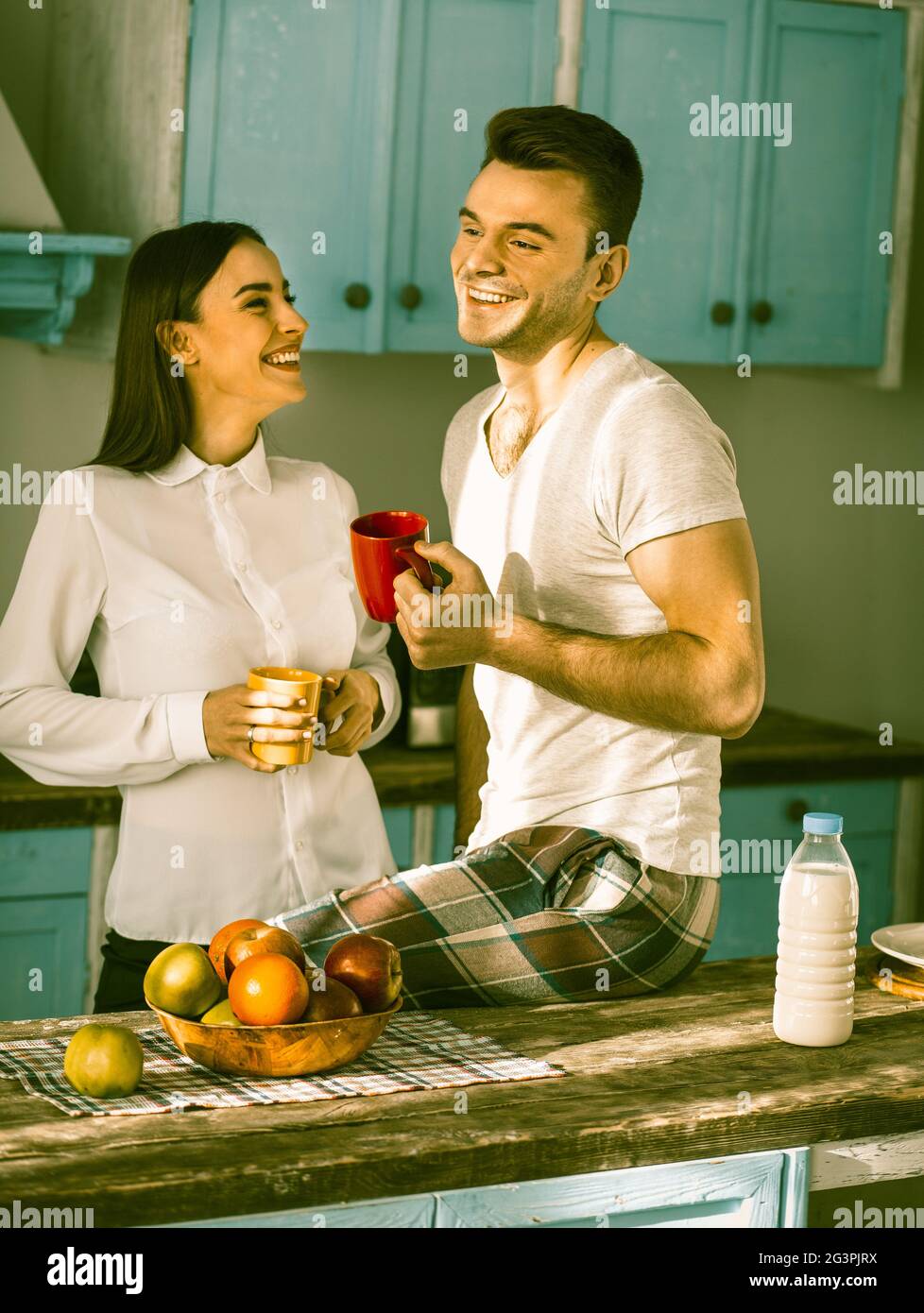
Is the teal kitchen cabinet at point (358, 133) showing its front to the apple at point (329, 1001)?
yes

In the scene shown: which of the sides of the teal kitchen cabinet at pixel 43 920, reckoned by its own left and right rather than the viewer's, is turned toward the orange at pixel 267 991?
front

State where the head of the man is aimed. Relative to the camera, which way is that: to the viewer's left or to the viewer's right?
to the viewer's left

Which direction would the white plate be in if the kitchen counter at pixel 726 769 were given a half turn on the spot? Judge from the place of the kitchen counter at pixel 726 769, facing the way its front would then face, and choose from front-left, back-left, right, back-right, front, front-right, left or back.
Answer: back

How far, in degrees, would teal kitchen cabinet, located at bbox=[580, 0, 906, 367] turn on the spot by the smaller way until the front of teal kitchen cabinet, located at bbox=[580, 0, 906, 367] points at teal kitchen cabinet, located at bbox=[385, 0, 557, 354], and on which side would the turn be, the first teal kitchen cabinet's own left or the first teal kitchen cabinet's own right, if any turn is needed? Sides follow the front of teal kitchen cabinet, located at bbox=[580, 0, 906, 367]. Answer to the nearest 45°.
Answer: approximately 45° to the first teal kitchen cabinet's own right

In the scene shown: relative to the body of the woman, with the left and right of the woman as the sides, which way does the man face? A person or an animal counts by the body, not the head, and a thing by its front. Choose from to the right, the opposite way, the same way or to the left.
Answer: to the right

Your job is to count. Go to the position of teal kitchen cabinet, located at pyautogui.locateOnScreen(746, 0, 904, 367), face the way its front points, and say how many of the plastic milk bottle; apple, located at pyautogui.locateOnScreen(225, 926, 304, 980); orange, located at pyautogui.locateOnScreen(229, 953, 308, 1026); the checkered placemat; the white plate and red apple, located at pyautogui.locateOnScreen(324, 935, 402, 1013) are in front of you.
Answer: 6

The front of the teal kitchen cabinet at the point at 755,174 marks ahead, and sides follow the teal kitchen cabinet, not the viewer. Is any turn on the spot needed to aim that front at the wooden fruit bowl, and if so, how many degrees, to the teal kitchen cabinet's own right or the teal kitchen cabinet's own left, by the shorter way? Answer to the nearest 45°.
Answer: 0° — it already faces it

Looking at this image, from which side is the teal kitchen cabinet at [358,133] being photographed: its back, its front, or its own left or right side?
front

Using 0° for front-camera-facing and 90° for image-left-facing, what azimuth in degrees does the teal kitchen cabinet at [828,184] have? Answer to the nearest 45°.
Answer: approximately 0°

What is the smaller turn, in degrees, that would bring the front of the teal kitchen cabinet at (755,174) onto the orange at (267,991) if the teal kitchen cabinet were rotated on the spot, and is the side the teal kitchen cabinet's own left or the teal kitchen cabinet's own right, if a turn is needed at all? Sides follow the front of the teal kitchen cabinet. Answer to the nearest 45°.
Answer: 0° — it already faces it

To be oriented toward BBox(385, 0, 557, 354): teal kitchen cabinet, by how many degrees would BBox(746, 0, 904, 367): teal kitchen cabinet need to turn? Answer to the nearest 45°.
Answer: approximately 45° to its right

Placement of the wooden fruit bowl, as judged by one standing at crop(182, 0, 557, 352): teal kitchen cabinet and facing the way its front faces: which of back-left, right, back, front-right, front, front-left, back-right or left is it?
front

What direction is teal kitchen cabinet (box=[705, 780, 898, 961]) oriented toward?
toward the camera

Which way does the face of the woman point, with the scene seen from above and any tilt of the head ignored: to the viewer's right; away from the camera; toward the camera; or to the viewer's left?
to the viewer's right

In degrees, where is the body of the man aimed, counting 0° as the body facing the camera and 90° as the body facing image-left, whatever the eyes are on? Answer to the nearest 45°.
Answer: approximately 45°
